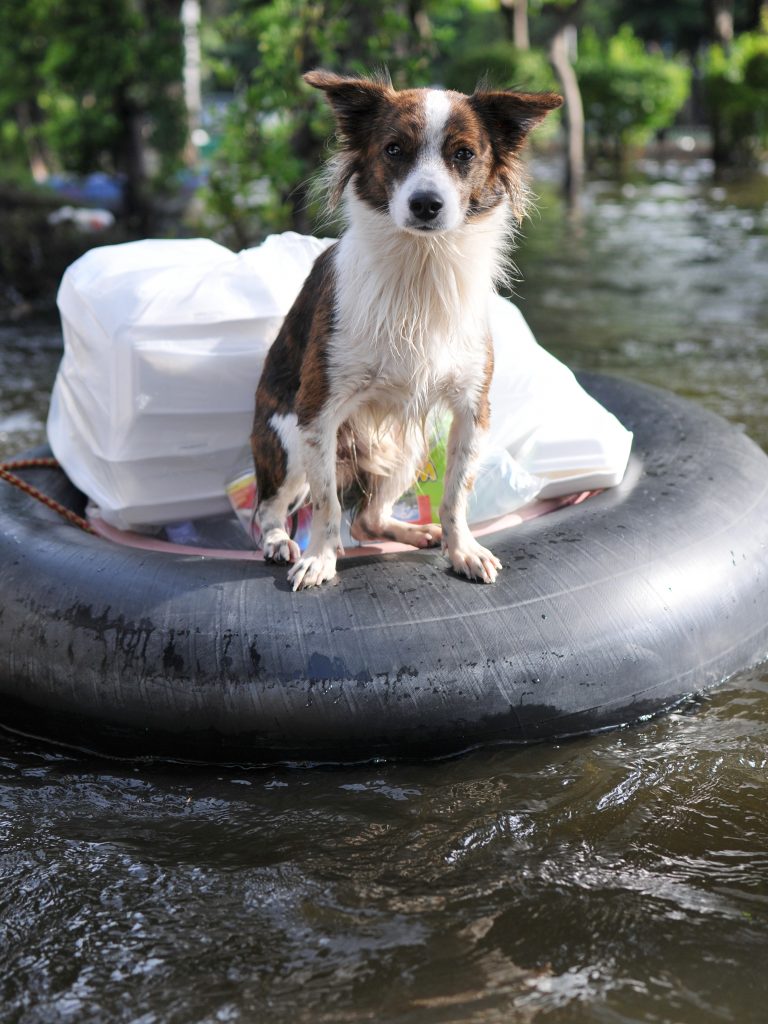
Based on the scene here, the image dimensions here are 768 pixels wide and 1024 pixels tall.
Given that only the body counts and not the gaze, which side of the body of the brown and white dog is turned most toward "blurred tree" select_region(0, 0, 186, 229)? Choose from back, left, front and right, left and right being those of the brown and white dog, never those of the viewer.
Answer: back

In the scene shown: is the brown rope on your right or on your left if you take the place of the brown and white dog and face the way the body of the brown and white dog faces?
on your right

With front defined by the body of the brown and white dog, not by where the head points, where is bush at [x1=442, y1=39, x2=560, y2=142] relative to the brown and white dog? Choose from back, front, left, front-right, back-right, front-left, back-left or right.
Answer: back

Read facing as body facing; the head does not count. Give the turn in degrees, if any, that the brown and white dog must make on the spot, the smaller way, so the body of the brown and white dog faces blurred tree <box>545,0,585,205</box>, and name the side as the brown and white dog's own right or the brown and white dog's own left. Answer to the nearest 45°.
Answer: approximately 180°

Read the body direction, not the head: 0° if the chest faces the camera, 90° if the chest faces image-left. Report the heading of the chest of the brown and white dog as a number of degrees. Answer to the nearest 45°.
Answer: approximately 0°

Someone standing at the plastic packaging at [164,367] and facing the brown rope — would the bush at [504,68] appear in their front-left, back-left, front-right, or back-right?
back-right

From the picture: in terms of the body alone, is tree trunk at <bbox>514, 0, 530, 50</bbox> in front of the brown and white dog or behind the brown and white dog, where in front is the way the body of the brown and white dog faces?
behind

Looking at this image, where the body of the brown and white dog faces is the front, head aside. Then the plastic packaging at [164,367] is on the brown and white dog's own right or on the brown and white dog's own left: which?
on the brown and white dog's own right
